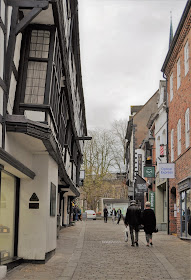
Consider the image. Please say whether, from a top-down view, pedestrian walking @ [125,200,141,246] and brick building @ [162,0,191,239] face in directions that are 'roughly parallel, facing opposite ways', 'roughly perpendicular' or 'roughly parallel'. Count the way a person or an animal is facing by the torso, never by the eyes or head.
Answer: roughly perpendicular

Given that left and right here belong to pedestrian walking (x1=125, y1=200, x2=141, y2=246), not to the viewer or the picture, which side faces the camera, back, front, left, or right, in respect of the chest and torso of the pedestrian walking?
back

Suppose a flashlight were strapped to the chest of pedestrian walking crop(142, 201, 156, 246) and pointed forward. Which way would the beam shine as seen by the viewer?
away from the camera

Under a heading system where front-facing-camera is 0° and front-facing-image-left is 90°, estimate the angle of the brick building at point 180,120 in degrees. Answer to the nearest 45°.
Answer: approximately 90°

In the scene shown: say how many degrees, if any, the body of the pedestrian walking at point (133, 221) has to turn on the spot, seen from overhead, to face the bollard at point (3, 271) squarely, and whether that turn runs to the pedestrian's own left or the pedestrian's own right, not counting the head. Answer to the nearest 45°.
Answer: approximately 180°
